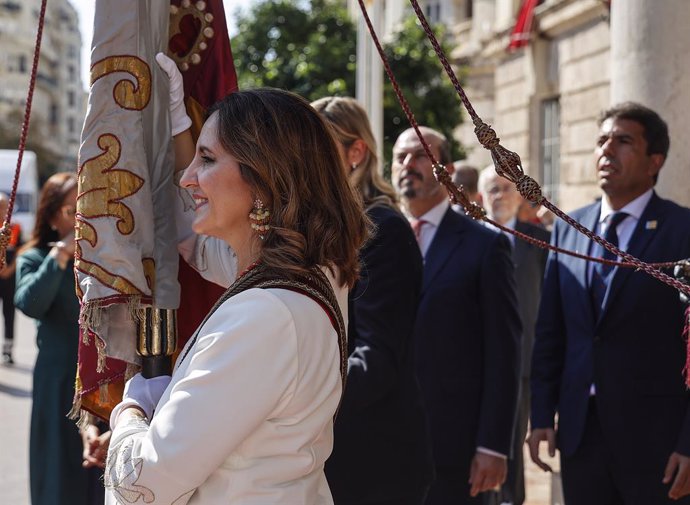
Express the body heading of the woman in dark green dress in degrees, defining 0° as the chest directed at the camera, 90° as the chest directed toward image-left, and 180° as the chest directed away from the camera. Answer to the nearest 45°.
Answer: approximately 270°

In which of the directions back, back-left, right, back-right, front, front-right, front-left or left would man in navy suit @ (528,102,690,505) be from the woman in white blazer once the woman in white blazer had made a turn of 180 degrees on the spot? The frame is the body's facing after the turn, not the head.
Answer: front-left

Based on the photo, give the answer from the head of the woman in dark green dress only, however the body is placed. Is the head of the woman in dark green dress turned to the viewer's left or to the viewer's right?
to the viewer's right

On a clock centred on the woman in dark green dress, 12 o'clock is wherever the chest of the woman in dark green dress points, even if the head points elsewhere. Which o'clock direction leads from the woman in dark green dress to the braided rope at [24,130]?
The braided rope is roughly at 3 o'clock from the woman in dark green dress.

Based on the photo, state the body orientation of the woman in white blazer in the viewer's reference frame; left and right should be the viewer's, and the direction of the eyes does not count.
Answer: facing to the left of the viewer

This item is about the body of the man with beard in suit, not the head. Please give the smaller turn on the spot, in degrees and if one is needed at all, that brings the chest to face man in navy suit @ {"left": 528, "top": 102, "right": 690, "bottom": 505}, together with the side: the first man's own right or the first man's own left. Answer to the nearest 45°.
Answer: approximately 90° to the first man's own left

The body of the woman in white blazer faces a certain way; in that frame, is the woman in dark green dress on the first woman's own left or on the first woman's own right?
on the first woman's own right

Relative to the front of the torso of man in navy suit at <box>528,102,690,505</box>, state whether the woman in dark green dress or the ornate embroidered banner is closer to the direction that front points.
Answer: the ornate embroidered banner

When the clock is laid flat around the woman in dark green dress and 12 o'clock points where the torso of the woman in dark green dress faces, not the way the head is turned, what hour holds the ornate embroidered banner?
The ornate embroidered banner is roughly at 3 o'clock from the woman in dark green dress.

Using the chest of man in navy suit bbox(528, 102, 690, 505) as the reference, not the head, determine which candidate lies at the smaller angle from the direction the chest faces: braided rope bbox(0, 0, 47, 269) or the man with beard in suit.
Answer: the braided rope

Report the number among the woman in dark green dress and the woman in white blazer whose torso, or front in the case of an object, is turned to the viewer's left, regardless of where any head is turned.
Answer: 1

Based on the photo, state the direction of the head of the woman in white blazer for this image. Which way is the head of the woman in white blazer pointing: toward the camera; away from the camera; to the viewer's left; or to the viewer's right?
to the viewer's left

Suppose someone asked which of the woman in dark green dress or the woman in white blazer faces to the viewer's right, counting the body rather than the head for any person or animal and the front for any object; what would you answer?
the woman in dark green dress
